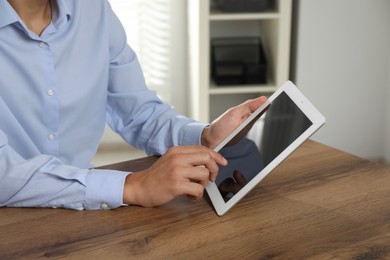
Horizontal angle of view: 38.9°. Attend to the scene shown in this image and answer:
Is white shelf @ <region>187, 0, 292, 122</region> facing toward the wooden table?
yes

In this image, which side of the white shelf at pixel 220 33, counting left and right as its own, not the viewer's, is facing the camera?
front
